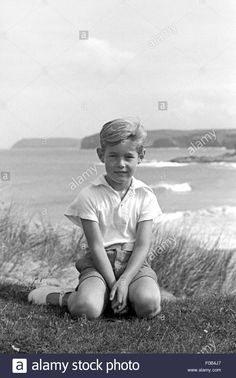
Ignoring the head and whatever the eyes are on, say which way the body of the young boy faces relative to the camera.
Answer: toward the camera

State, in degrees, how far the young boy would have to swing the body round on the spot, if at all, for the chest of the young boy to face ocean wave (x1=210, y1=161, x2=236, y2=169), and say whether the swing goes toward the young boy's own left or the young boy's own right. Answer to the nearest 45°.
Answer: approximately 135° to the young boy's own left

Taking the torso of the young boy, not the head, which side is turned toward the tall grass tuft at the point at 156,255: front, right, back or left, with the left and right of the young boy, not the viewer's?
back

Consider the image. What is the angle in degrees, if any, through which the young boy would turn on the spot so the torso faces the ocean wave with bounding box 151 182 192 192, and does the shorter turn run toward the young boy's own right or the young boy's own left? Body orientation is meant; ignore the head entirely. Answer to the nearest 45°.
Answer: approximately 180°
